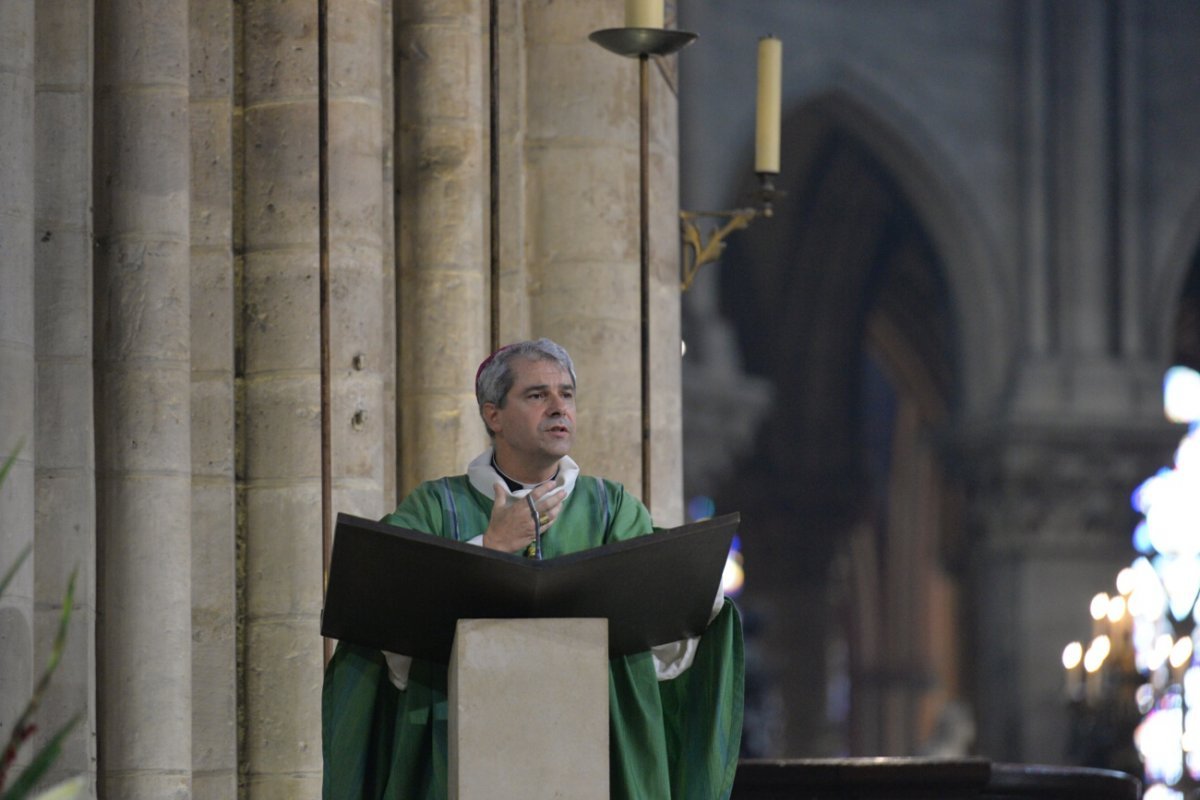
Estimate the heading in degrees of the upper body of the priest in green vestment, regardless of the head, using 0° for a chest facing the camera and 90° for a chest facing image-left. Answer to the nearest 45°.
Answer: approximately 0°

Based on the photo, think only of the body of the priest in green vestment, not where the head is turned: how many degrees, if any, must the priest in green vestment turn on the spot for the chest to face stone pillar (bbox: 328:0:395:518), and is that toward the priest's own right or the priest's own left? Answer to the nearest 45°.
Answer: approximately 180°

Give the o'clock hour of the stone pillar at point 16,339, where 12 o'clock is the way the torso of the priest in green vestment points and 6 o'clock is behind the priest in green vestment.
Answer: The stone pillar is roughly at 4 o'clock from the priest in green vestment.

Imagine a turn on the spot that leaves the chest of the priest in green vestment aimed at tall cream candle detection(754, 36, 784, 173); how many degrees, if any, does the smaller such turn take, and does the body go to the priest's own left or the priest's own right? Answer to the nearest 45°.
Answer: approximately 180°

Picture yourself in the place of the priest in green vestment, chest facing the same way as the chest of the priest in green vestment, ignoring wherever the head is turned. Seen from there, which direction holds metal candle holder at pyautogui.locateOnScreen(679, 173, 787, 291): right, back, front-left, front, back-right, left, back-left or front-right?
back

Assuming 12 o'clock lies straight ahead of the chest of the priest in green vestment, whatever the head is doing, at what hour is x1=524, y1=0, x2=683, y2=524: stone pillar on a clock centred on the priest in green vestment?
The stone pillar is roughly at 6 o'clock from the priest in green vestment.

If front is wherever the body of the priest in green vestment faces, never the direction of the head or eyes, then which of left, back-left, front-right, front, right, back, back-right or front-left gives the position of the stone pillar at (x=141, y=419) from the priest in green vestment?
back-right

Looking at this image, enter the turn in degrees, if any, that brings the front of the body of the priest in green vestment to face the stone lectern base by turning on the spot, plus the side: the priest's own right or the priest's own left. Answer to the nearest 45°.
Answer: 0° — they already face it

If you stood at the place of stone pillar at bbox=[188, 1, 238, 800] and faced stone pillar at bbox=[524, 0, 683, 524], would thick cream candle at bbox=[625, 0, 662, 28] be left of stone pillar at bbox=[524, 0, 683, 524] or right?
right

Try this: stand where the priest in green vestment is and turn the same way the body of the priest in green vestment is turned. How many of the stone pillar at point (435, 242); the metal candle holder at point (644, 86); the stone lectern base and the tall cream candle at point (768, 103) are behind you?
3

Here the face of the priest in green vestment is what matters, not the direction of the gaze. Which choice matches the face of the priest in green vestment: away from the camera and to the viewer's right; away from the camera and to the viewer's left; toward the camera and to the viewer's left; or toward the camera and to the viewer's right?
toward the camera and to the viewer's right

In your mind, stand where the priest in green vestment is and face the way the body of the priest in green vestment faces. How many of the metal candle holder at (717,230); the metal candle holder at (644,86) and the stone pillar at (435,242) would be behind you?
3

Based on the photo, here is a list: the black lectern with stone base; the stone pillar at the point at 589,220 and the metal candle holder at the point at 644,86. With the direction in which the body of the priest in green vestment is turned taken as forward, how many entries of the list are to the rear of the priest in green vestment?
2
